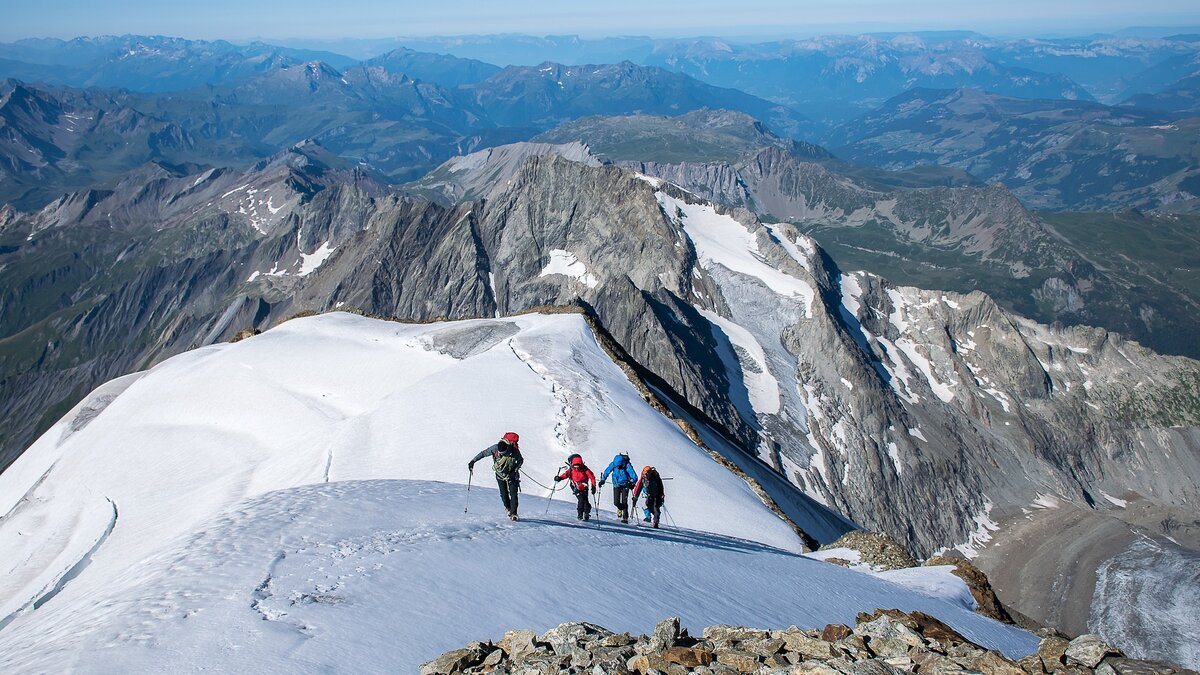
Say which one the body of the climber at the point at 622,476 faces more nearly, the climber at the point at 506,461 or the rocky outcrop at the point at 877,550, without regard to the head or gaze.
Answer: the climber
